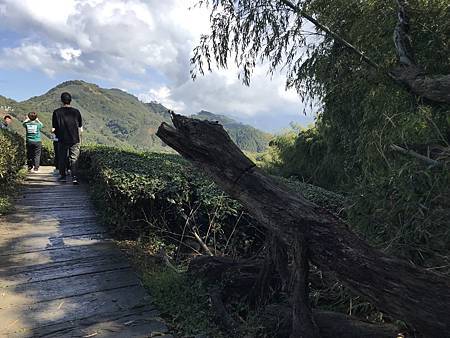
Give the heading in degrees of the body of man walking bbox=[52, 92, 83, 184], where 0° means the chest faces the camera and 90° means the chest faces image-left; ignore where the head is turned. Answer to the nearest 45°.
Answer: approximately 180°

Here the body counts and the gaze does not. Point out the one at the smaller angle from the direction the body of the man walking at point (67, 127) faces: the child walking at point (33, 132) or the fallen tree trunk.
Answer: the child walking

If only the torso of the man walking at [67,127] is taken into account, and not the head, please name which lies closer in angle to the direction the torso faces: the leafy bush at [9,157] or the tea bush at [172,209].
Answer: the leafy bush

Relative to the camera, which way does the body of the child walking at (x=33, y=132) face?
away from the camera

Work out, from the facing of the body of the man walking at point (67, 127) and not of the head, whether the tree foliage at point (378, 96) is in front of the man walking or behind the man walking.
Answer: behind

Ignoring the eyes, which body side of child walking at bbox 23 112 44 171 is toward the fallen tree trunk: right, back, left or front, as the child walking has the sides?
back

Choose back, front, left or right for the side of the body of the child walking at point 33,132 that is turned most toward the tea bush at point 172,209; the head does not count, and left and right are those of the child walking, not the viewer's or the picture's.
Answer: back

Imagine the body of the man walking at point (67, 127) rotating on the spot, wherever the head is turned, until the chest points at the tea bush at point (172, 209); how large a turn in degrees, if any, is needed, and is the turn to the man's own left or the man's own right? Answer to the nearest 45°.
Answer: approximately 180°
